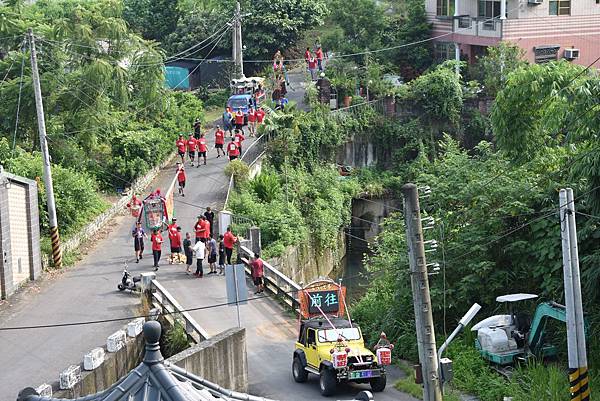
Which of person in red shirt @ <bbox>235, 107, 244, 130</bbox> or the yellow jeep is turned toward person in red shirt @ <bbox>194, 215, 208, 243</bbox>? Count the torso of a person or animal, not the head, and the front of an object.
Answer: person in red shirt @ <bbox>235, 107, 244, 130</bbox>

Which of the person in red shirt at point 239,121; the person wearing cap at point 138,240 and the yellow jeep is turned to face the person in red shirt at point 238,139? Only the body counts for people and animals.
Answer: the person in red shirt at point 239,121

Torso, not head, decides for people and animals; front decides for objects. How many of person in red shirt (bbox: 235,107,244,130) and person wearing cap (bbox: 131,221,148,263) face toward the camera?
2

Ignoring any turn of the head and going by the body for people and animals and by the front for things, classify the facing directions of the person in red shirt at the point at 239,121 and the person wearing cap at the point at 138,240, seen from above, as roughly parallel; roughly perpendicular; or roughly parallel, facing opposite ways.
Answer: roughly parallel

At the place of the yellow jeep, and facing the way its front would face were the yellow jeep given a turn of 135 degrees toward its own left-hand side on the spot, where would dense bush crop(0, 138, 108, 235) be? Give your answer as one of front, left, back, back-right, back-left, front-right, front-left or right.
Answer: front-left

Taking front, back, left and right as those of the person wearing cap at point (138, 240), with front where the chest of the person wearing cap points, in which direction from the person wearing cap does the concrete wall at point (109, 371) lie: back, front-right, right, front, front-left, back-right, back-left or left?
front

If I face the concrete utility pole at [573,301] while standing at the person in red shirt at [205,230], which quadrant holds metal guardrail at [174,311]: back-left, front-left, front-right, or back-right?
front-right

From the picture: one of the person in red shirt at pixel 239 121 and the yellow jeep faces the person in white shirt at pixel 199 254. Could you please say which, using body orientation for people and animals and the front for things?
the person in red shirt

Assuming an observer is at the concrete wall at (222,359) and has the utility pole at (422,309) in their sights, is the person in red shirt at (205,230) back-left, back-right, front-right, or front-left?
back-left

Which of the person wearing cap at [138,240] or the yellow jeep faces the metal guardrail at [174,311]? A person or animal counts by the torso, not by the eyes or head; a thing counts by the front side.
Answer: the person wearing cap

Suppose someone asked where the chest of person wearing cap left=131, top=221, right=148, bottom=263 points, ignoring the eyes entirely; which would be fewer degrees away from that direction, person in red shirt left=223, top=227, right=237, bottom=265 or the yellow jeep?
the yellow jeep

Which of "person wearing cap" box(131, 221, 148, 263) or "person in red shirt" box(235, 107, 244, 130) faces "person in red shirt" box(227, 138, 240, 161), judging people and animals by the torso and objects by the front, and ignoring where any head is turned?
"person in red shirt" box(235, 107, 244, 130)

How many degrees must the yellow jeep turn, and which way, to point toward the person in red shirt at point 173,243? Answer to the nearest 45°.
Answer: approximately 180°

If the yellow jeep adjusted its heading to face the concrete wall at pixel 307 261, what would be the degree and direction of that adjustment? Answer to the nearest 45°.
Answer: approximately 135° to its left

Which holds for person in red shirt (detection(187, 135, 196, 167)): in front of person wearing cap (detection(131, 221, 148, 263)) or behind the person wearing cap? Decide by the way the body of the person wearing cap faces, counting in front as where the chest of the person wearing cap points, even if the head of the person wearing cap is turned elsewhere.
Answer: behind

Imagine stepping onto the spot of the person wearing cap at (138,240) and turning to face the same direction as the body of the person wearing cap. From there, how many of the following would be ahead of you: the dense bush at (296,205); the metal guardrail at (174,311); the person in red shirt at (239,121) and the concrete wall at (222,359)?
2

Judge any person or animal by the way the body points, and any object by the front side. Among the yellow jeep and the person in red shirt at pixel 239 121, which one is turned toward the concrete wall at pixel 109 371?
the person in red shirt

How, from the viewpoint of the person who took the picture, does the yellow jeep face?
facing the viewer and to the right of the viewer

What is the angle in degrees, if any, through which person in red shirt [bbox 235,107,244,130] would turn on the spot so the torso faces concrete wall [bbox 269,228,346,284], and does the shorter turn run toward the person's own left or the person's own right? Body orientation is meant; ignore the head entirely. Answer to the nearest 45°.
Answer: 0° — they already face it

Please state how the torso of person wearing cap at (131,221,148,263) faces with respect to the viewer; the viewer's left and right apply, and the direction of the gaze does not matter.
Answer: facing the viewer
